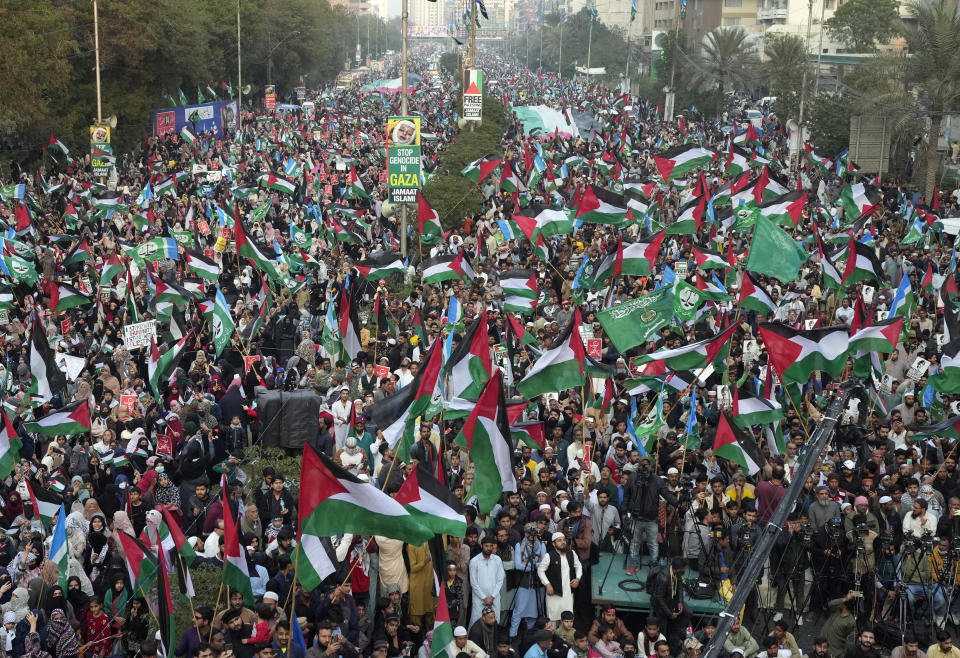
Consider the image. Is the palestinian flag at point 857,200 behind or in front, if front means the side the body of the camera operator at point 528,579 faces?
behind

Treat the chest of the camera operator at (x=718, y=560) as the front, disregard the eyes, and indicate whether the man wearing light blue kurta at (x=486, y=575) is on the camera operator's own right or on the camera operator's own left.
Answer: on the camera operator's own right

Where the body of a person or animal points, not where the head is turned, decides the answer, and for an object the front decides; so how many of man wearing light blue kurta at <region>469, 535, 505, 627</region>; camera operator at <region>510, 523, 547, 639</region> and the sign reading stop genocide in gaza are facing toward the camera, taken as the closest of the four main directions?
3

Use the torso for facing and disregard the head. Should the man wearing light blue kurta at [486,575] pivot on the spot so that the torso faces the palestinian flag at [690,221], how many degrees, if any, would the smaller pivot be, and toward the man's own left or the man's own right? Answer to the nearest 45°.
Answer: approximately 180°

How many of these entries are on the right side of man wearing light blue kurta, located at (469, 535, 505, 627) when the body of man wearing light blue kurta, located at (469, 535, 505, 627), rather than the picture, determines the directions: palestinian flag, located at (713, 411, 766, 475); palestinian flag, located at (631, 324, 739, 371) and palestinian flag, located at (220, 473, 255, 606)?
1

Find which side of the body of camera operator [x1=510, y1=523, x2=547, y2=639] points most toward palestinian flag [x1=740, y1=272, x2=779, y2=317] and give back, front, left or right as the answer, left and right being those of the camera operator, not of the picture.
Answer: back

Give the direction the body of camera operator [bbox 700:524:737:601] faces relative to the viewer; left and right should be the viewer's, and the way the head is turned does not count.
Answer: facing the viewer and to the right of the viewer

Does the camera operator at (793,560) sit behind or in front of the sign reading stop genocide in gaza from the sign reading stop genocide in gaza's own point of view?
in front

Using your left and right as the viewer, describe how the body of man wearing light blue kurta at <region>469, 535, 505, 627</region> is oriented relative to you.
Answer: facing the viewer

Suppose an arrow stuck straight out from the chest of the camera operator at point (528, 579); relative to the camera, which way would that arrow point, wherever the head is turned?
toward the camera

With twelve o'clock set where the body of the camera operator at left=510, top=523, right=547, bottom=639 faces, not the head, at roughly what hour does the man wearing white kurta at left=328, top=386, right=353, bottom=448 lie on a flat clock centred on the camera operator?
The man wearing white kurta is roughly at 5 o'clock from the camera operator.

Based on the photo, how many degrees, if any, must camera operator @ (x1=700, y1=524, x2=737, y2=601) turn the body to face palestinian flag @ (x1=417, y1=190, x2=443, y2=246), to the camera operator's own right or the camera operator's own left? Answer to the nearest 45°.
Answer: approximately 180°

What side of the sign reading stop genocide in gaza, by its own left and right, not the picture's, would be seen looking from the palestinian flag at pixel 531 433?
front

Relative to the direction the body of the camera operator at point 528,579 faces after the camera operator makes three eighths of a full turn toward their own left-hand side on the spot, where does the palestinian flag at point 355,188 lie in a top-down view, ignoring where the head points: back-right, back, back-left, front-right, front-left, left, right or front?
front-left

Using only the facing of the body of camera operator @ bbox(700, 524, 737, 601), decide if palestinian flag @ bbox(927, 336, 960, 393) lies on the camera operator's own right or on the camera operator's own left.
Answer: on the camera operator's own left

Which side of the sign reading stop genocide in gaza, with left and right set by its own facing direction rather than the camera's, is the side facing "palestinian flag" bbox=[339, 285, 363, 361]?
front

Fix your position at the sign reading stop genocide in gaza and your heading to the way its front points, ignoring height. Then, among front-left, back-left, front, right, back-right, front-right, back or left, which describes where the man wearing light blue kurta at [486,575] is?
front

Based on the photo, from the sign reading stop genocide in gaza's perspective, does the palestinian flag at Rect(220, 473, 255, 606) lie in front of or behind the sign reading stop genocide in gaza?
in front

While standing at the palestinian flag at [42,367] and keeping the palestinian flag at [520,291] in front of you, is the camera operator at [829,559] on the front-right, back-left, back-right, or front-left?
front-right
